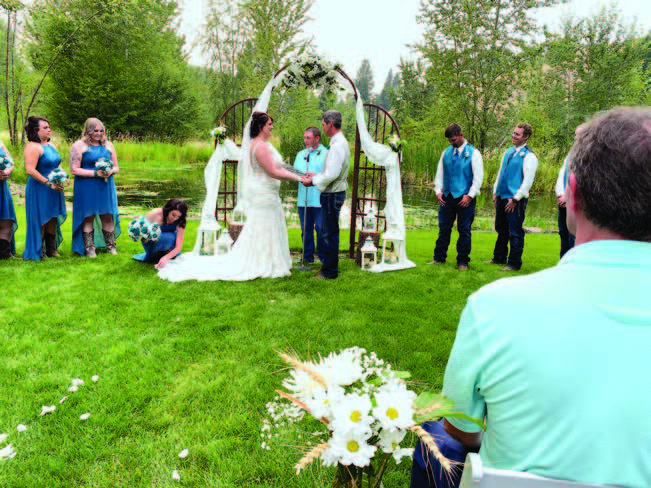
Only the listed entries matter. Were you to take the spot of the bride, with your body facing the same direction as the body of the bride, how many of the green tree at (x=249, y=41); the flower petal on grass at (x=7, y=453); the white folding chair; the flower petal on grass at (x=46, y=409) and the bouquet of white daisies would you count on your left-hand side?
1

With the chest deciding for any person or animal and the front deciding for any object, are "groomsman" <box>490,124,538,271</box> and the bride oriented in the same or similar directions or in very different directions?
very different directions

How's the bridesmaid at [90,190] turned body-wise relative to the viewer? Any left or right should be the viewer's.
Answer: facing the viewer and to the right of the viewer

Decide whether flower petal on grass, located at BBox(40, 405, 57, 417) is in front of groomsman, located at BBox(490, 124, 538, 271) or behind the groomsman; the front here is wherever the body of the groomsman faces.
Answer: in front

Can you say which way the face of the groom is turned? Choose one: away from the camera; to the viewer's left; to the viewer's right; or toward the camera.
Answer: to the viewer's left

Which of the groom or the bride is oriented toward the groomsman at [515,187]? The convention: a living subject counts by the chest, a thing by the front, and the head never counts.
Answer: the bride

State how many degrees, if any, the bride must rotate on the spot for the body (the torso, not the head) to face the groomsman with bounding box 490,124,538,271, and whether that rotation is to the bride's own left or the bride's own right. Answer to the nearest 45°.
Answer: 0° — they already face them

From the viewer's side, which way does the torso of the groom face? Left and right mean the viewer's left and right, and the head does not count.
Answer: facing to the left of the viewer

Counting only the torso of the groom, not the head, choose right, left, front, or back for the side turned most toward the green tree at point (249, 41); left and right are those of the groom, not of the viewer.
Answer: right

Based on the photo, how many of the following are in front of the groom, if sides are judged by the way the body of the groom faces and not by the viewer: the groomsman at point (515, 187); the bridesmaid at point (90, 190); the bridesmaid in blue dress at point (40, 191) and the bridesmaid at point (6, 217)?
3

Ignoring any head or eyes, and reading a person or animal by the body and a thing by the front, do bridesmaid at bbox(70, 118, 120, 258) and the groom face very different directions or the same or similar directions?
very different directions

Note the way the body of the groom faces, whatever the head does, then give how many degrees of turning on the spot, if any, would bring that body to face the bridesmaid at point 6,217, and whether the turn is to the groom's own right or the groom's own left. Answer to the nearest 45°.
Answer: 0° — they already face them

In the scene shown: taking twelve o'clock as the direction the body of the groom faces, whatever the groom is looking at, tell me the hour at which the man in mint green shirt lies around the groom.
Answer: The man in mint green shirt is roughly at 9 o'clock from the groom.

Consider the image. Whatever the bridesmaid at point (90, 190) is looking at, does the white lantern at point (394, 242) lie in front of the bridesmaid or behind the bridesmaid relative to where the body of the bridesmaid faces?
in front

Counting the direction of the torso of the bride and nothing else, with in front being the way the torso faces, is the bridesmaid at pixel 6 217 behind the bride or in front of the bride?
behind

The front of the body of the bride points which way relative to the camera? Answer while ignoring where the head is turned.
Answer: to the viewer's right

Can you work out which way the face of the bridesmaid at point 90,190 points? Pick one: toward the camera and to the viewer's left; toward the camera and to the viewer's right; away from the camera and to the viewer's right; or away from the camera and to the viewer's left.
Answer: toward the camera and to the viewer's right

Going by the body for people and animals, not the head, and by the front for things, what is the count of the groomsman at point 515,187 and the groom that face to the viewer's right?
0
